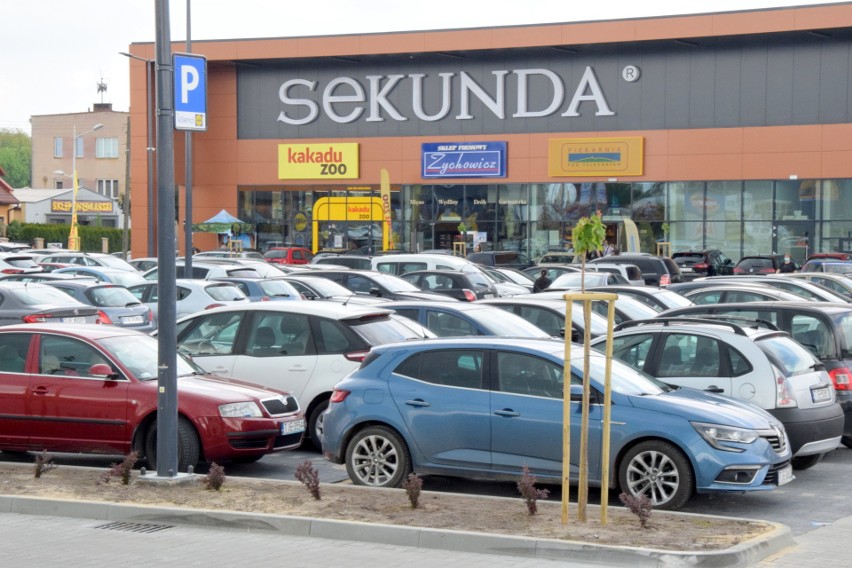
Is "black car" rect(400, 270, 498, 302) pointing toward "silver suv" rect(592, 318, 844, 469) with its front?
no

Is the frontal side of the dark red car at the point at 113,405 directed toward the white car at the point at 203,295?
no

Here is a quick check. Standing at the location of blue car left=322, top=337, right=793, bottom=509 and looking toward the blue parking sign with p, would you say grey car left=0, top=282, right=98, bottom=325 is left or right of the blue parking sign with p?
right

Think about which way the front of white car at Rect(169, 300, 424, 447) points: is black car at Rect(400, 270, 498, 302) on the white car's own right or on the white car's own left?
on the white car's own right

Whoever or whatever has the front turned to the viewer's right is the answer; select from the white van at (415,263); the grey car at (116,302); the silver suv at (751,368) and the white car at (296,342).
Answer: the white van

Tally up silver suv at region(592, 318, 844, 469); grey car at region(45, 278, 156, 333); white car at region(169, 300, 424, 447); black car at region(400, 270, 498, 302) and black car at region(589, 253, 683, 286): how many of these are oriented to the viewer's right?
0

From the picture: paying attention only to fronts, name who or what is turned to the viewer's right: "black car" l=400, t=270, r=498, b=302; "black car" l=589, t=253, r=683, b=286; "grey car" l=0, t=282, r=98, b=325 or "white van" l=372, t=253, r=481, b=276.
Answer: the white van

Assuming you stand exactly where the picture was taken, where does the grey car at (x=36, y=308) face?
facing away from the viewer and to the left of the viewer

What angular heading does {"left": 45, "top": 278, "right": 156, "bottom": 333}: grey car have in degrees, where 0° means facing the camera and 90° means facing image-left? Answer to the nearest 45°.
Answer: approximately 135°

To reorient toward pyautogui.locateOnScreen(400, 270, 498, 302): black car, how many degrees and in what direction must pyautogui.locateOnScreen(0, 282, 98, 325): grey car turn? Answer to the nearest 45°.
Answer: approximately 90° to its right

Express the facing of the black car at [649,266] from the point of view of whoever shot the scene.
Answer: facing away from the viewer and to the left of the viewer

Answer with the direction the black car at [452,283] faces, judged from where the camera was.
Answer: facing away from the viewer and to the left of the viewer

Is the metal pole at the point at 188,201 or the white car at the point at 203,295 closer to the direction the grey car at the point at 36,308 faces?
the metal pole

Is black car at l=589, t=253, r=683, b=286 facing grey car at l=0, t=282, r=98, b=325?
no

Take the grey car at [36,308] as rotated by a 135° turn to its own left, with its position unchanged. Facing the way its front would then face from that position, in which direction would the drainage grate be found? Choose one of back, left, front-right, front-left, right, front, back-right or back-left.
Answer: front

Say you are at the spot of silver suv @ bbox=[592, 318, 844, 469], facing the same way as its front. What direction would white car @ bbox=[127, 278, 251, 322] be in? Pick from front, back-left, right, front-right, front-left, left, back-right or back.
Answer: front
